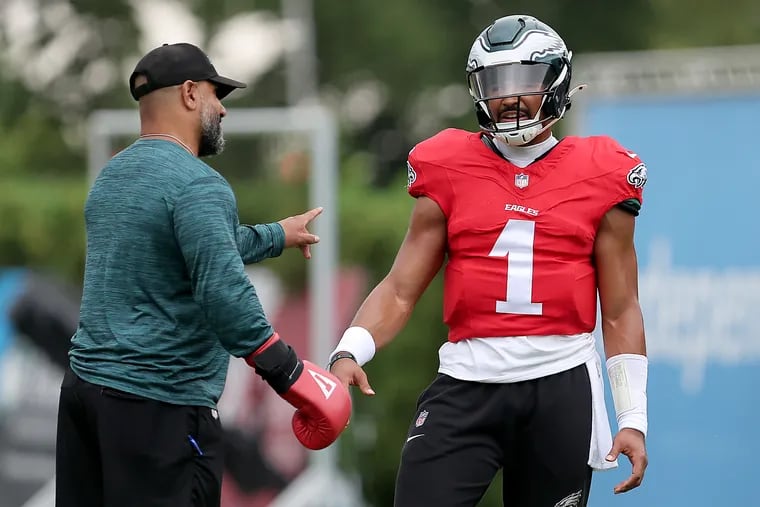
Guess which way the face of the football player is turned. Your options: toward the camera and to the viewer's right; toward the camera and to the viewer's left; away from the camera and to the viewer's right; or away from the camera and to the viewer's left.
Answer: toward the camera and to the viewer's left

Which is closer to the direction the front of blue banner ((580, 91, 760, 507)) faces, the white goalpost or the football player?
the football player

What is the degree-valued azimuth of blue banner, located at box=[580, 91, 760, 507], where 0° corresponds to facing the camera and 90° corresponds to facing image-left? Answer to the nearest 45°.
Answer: approximately 0°

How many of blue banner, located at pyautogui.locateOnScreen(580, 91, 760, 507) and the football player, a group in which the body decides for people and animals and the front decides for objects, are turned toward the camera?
2

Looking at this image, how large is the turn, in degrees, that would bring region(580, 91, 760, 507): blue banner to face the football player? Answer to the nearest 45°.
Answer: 0° — it already faces them
